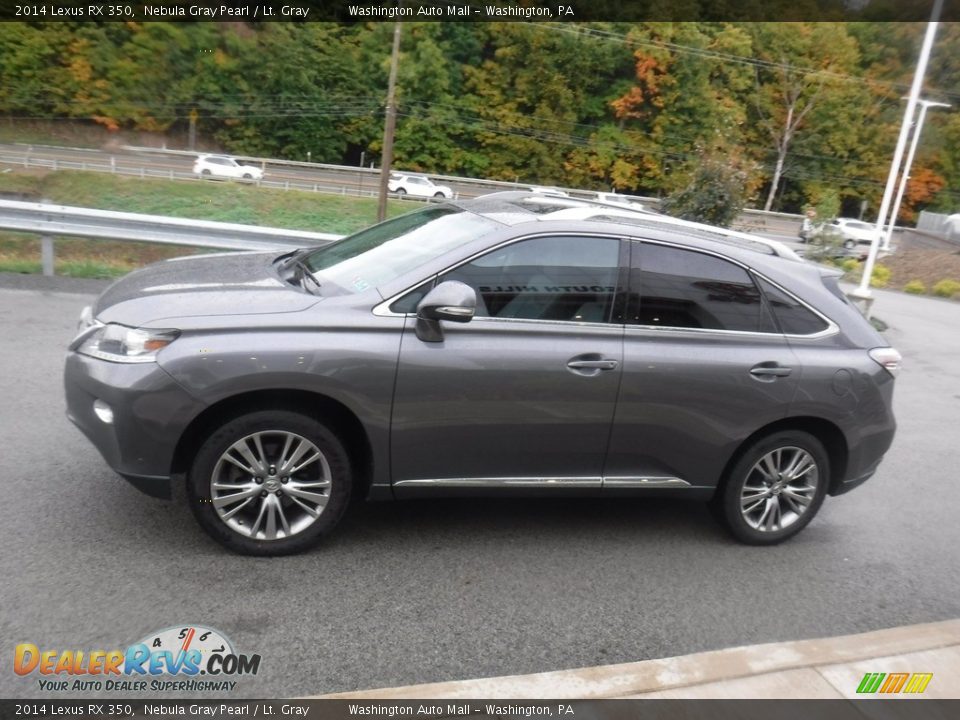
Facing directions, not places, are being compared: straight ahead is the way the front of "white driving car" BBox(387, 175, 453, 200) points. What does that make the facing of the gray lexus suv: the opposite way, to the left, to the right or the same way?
the opposite way

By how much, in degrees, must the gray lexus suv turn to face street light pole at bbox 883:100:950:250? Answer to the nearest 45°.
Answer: approximately 135° to its right

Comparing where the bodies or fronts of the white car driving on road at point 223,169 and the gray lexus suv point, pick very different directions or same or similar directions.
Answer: very different directions

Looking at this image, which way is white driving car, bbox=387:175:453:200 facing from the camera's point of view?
to the viewer's right

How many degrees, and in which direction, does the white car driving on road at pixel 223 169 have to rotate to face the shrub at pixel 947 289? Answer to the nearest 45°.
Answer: approximately 45° to its right

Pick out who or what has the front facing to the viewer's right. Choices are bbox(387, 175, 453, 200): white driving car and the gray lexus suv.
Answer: the white driving car

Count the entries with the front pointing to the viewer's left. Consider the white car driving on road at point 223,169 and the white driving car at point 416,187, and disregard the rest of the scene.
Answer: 0

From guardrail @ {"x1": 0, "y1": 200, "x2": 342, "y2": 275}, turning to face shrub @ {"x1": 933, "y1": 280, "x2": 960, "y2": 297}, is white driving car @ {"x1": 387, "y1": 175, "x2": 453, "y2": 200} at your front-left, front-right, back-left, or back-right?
front-left

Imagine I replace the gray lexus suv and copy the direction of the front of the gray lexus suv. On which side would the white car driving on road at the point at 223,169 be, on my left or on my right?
on my right

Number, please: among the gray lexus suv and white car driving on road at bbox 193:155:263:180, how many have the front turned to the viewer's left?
1

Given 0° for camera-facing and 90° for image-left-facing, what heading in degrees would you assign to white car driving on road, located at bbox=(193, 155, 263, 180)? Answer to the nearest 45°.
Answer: approximately 270°

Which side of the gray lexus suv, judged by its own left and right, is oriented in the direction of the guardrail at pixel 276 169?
right

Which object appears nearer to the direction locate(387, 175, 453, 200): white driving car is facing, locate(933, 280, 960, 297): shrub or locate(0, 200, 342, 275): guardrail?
the shrub

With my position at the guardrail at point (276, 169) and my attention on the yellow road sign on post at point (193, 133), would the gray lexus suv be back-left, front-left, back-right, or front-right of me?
back-left

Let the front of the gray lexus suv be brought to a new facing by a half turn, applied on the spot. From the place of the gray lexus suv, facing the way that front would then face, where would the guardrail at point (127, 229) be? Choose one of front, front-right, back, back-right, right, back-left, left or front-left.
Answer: back-left

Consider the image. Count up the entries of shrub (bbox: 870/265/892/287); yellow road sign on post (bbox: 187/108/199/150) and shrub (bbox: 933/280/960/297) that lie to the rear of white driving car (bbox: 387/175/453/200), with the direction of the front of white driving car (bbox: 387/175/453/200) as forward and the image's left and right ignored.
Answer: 1
